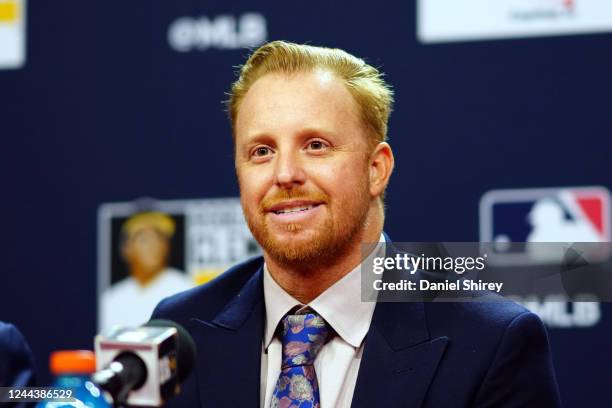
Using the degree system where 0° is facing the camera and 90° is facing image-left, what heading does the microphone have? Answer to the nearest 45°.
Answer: approximately 225°

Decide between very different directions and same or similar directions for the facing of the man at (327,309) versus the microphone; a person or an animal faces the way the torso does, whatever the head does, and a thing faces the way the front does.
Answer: very different directions

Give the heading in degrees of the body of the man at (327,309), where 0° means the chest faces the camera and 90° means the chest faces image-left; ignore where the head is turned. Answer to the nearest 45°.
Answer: approximately 45°

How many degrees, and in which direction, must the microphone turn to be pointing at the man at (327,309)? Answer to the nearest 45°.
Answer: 0° — it already faces them
